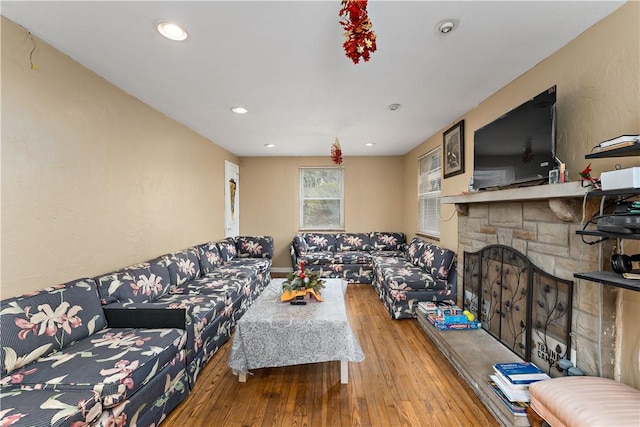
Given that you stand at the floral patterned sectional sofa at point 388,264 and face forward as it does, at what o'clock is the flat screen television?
The flat screen television is roughly at 10 o'clock from the floral patterned sectional sofa.

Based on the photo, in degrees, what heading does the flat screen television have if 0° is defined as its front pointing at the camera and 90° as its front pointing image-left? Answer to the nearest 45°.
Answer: approximately 45°

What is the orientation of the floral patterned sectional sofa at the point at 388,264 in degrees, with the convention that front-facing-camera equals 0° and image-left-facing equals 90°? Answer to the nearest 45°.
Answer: approximately 45°

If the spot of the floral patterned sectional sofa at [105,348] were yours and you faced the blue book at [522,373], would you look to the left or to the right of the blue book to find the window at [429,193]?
left

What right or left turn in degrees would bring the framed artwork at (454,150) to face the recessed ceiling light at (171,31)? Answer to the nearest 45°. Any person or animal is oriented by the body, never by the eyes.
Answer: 0° — it already faces it

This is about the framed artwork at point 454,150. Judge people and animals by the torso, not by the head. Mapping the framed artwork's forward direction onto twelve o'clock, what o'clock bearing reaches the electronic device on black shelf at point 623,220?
The electronic device on black shelf is roughly at 10 o'clock from the framed artwork.

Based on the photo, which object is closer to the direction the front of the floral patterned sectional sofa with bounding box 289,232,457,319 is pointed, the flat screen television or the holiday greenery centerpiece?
the holiday greenery centerpiece
